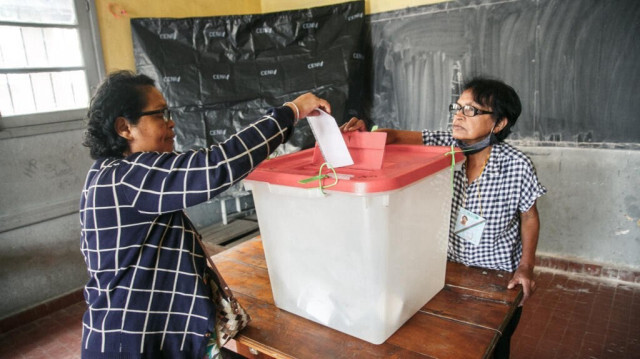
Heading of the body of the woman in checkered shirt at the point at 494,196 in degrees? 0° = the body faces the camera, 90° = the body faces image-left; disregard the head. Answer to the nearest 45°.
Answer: approximately 45°

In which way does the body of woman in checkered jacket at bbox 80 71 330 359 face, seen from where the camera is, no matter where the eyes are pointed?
to the viewer's right

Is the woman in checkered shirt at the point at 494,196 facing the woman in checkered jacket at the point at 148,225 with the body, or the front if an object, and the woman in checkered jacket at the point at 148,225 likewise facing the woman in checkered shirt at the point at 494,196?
yes

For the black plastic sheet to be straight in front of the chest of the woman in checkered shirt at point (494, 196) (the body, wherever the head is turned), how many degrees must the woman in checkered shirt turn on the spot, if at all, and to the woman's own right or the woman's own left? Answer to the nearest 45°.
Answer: approximately 90° to the woman's own right

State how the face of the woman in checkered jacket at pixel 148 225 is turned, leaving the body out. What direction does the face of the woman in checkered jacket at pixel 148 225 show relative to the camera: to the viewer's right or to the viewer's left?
to the viewer's right

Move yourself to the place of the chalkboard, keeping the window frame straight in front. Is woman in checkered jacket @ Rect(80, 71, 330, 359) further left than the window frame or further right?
left

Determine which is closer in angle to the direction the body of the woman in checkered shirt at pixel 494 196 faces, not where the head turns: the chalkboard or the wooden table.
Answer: the wooden table

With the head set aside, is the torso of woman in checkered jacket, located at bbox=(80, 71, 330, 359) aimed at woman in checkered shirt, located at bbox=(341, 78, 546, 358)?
yes

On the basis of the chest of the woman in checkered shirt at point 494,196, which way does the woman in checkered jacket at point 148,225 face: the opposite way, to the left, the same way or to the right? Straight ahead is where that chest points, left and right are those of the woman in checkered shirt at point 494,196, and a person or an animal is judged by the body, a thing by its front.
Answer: the opposite way

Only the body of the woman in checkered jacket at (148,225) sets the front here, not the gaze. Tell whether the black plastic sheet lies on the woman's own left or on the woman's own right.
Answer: on the woman's own left

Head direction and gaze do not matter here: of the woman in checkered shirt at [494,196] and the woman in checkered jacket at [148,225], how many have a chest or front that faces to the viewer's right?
1

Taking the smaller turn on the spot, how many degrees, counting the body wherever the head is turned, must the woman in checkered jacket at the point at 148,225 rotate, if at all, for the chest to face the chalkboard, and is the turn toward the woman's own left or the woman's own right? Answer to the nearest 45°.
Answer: approximately 45° to the woman's own left
